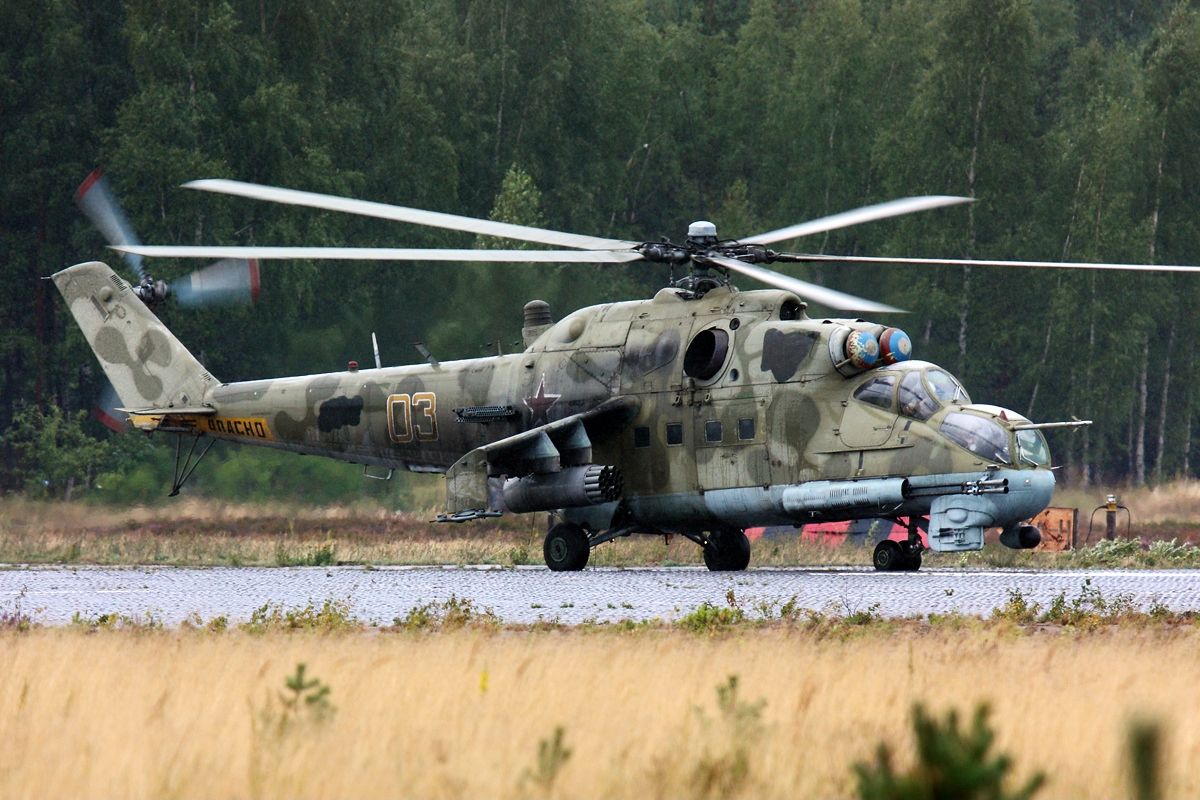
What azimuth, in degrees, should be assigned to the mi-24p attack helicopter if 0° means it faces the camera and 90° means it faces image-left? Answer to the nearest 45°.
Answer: approximately 315°
